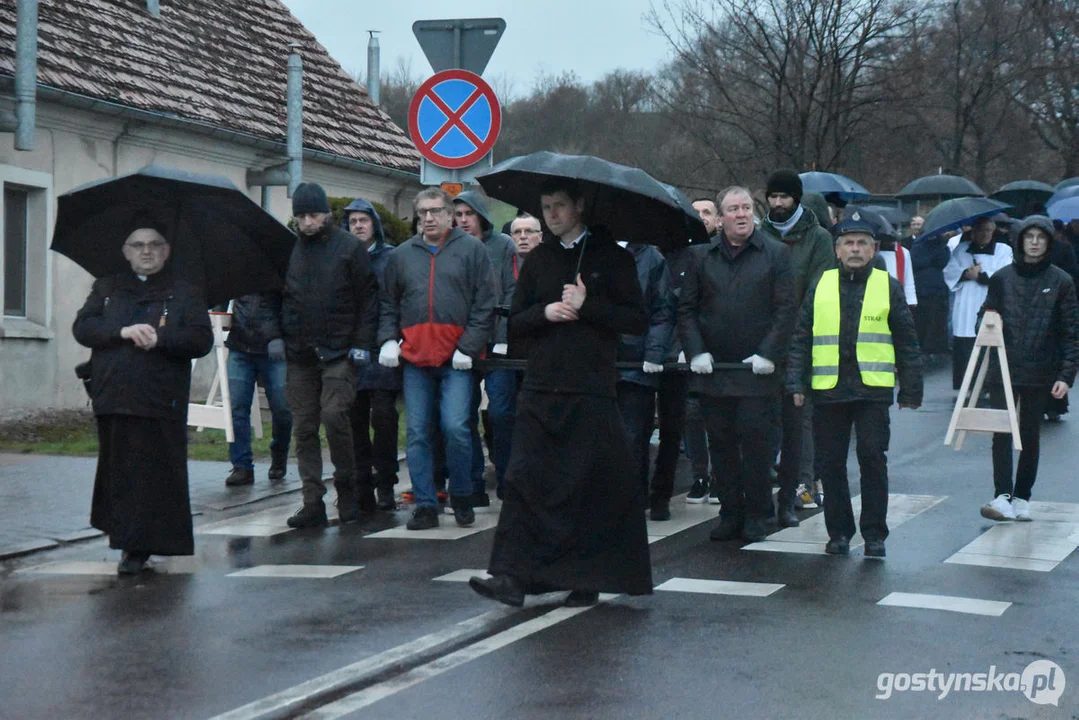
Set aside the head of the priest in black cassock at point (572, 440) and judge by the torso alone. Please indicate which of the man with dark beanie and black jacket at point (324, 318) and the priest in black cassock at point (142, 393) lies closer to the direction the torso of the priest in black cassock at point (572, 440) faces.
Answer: the priest in black cassock

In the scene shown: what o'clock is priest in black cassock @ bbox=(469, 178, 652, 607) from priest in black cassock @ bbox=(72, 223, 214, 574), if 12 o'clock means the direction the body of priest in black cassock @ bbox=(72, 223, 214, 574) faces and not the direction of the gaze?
priest in black cassock @ bbox=(469, 178, 652, 607) is roughly at 10 o'clock from priest in black cassock @ bbox=(72, 223, 214, 574).

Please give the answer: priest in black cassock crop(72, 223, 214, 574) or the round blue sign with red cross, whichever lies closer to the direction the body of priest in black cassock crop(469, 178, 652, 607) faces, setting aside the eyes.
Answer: the priest in black cassock

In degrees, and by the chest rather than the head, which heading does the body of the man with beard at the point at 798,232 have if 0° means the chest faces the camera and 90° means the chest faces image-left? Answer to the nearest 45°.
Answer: approximately 45°

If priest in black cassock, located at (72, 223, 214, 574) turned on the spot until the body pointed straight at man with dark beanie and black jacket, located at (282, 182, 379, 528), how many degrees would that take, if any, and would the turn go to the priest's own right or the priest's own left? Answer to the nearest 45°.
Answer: approximately 135° to the priest's own left

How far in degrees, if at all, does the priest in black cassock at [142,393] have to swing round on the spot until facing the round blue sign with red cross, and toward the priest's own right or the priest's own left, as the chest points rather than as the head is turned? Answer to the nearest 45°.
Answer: approximately 135° to the priest's own left

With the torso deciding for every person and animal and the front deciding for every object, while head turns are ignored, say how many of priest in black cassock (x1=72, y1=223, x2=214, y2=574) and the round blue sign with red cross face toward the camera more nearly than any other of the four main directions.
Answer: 2
